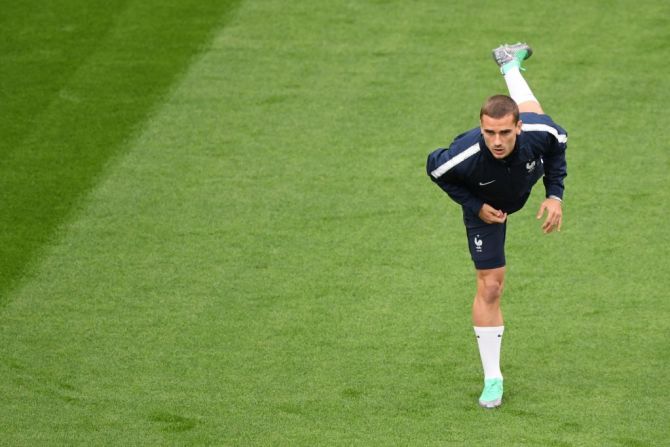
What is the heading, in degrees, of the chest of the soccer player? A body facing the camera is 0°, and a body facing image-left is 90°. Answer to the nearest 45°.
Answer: approximately 0°
